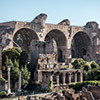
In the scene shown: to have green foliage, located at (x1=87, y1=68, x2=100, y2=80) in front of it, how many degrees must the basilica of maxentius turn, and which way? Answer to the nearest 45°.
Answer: approximately 45° to its left

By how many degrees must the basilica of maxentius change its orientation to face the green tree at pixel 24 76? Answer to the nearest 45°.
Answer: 0° — it already faces it

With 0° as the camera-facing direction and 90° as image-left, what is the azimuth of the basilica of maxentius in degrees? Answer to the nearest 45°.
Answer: approximately 0°

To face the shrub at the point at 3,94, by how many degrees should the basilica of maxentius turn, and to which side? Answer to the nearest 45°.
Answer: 0° — it already faces it
